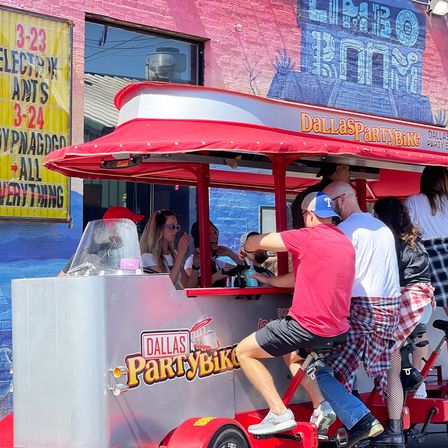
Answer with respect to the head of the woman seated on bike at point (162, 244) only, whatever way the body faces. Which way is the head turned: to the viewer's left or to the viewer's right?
to the viewer's right

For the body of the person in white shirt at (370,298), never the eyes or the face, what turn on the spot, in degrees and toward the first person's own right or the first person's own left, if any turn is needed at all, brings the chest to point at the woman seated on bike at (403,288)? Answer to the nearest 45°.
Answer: approximately 90° to the first person's own right

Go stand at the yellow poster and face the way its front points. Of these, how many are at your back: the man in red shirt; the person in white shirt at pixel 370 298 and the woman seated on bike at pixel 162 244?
0

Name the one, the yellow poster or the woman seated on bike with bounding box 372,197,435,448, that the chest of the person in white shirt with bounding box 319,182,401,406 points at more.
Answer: the yellow poster

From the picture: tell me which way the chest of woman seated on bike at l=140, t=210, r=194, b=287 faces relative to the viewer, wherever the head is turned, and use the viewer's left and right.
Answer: facing the viewer and to the right of the viewer

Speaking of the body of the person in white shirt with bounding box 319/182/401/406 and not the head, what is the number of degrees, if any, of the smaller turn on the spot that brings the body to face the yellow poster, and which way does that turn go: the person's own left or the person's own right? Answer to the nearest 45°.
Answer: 0° — they already face it

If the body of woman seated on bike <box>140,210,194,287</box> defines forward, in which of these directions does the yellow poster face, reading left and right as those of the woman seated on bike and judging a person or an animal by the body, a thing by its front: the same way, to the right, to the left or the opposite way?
the same way

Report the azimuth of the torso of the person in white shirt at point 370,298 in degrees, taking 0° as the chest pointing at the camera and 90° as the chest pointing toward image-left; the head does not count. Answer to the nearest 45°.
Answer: approximately 135°

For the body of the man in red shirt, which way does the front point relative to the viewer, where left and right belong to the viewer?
facing away from the viewer and to the left of the viewer

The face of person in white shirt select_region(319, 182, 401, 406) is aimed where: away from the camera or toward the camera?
away from the camera

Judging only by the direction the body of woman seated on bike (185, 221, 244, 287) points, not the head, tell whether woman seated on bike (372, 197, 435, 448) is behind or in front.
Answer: in front

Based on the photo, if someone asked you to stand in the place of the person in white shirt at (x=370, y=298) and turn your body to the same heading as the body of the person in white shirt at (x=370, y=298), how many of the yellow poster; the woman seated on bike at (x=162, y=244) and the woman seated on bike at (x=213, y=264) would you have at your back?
0

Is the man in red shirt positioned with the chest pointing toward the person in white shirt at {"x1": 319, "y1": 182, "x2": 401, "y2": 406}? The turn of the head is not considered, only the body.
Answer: no
